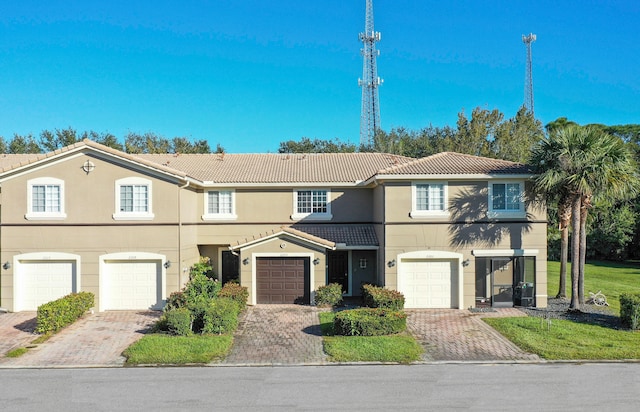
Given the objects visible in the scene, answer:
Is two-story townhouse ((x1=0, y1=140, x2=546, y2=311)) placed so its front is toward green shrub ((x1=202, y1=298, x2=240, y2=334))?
yes

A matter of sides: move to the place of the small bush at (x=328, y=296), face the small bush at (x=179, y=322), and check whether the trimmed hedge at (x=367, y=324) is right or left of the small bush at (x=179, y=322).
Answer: left

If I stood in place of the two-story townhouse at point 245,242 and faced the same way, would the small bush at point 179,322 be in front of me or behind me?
in front

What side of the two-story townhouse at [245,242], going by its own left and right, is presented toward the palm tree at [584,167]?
left

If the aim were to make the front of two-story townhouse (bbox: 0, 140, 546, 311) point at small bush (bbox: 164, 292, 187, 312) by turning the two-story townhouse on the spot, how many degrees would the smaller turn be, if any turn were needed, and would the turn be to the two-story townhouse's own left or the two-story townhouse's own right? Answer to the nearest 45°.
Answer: approximately 45° to the two-story townhouse's own right

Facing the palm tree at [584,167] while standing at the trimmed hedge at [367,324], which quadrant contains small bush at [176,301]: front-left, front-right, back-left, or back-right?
back-left

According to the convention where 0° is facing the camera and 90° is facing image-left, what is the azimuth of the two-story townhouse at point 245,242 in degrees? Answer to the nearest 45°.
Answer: approximately 0°

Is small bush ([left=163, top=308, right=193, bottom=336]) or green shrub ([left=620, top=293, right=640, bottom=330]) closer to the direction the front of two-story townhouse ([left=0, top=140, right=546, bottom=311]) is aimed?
the small bush
